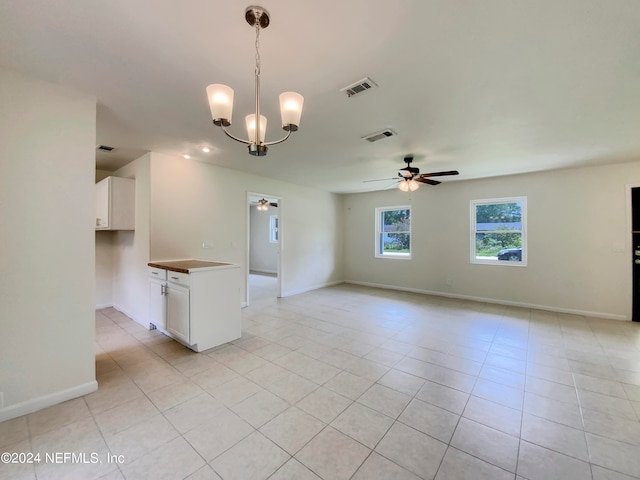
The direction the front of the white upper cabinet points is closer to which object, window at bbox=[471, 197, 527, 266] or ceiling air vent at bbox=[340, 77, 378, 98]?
the ceiling air vent

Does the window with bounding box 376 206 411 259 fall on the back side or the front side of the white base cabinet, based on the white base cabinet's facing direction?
on the back side

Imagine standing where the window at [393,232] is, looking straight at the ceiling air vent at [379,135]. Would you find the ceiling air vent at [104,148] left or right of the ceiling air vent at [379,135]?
right

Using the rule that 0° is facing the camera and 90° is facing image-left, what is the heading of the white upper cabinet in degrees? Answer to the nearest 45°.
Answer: approximately 45°

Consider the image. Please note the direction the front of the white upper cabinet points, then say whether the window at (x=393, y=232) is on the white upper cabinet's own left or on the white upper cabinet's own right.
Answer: on the white upper cabinet's own left

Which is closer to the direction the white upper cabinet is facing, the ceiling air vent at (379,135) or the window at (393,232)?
the ceiling air vent

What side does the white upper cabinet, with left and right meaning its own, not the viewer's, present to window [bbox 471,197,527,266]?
left
